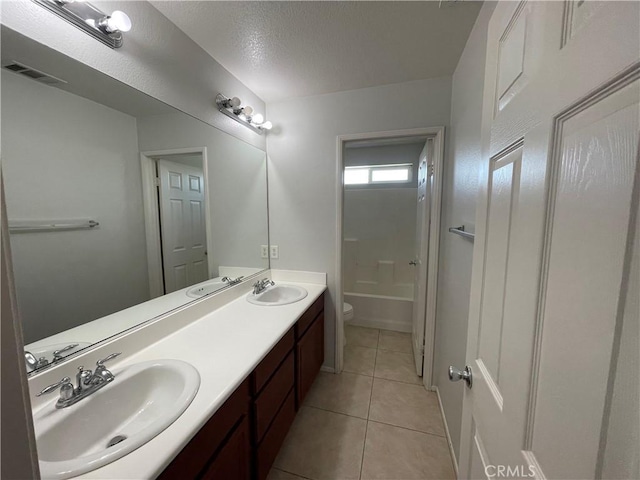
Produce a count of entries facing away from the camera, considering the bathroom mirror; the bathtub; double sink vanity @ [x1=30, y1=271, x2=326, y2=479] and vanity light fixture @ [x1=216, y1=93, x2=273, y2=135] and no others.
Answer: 0

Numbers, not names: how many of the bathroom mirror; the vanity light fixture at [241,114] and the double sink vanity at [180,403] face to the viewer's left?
0

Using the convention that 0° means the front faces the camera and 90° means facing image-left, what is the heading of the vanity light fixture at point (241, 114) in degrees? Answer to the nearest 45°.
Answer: approximately 315°

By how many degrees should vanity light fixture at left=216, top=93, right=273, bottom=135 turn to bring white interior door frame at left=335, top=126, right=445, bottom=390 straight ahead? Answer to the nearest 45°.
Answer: approximately 45° to its left

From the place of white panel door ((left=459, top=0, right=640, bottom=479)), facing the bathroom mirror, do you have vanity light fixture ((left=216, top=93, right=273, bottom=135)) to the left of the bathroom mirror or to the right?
right

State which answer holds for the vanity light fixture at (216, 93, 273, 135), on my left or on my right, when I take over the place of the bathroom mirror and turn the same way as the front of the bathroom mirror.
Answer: on my left

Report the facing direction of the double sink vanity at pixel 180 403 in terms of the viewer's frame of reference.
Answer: facing the viewer and to the right of the viewer

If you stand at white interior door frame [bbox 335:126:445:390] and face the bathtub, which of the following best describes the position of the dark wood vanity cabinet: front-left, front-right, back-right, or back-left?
back-left

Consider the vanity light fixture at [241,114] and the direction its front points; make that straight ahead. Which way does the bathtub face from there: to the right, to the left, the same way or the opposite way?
to the right

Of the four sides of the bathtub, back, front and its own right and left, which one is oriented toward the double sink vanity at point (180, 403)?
front

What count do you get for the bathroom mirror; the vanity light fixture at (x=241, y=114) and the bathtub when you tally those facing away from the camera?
0

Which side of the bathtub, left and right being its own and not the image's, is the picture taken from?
front

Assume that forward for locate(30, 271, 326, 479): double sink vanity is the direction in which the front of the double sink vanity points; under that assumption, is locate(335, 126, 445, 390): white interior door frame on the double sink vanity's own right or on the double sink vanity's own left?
on the double sink vanity's own left

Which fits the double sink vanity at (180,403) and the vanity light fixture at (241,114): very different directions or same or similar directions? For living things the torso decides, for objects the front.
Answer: same or similar directions

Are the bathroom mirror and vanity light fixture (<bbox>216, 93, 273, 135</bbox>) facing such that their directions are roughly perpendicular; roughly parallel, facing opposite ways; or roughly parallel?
roughly parallel

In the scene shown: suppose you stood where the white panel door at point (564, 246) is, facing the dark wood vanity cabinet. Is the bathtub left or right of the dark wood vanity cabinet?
right

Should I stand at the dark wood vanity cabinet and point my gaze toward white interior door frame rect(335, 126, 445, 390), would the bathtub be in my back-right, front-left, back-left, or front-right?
front-left

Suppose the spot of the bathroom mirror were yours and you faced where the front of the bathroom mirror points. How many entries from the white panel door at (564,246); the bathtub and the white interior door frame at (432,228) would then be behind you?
0
